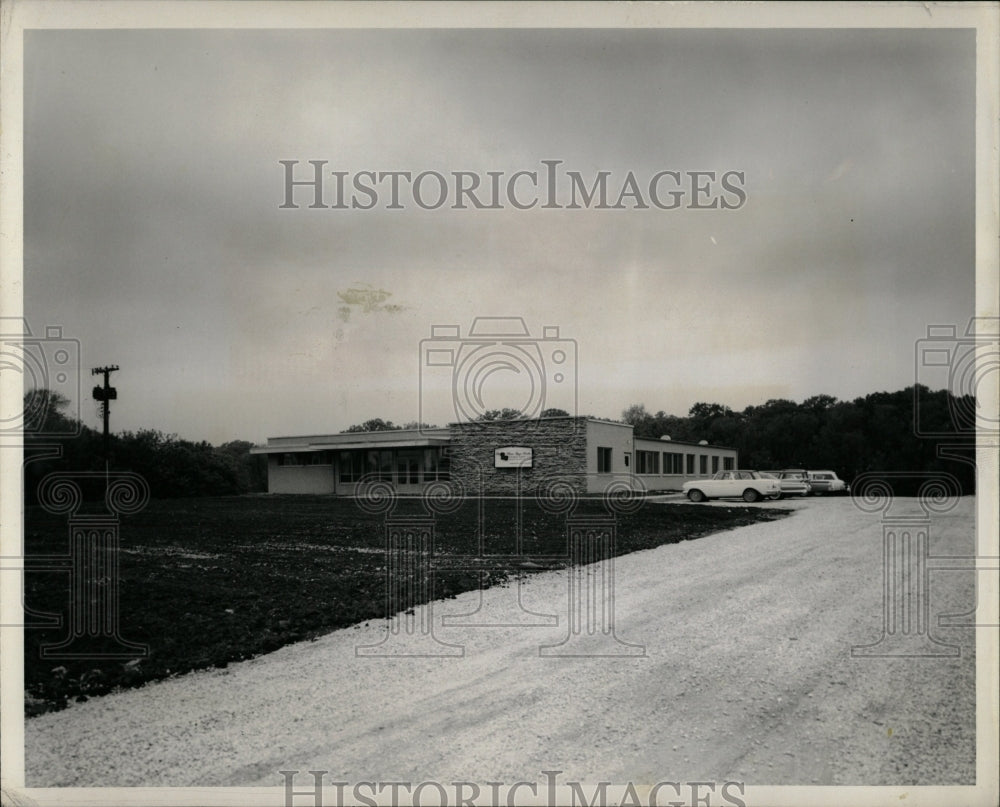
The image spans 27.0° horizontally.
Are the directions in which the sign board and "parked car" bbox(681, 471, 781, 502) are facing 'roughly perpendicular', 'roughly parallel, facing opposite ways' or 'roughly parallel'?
roughly perpendicular

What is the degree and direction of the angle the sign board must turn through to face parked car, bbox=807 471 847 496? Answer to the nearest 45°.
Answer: approximately 90° to its left

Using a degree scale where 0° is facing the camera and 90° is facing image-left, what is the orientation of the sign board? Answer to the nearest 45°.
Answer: approximately 0°

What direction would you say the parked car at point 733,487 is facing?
to the viewer's left

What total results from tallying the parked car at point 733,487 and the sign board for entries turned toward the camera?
1
